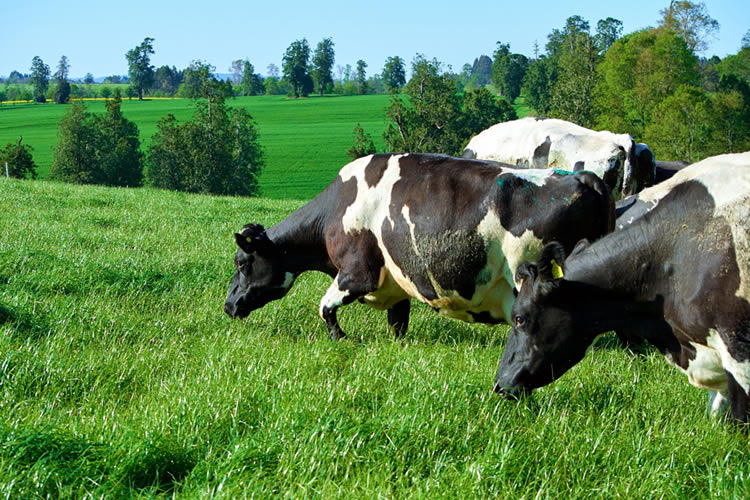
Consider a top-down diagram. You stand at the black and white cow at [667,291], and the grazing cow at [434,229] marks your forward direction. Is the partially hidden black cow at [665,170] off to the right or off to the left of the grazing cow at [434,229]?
right

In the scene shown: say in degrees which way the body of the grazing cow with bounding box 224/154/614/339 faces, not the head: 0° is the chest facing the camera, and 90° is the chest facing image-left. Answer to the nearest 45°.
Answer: approximately 90°

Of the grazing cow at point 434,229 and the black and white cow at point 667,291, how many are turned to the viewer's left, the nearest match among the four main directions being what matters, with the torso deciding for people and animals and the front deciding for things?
2

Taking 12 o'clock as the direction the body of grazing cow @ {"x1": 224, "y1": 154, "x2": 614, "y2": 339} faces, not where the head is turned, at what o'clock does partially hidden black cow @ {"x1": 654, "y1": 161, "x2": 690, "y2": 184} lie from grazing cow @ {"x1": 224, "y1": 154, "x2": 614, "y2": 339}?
partially hidden black cow @ {"x1": 654, "y1": 161, "x2": 690, "y2": 184} is roughly at 4 o'clock from grazing cow @ {"x1": 224, "y1": 154, "x2": 614, "y2": 339}.

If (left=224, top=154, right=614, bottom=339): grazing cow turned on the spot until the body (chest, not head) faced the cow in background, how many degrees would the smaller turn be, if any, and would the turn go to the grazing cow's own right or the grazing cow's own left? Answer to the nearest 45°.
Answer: approximately 135° to the grazing cow's own right

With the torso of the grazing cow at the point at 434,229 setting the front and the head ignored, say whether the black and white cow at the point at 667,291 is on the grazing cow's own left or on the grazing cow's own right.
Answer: on the grazing cow's own left

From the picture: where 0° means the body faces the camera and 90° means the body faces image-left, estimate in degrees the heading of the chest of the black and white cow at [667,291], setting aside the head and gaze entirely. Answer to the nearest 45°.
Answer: approximately 90°
